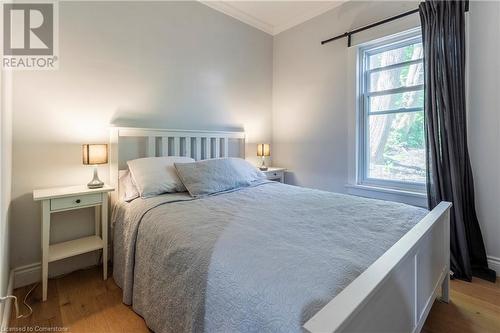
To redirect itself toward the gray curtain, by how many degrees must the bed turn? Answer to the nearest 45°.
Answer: approximately 90° to its left

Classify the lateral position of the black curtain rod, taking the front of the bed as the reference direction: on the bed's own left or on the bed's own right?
on the bed's own left

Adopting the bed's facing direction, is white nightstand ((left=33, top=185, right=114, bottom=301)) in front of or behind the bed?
behind

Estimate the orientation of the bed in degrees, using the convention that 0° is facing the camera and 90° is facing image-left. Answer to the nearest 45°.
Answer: approximately 315°

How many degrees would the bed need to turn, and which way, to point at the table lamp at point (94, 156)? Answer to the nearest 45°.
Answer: approximately 180°

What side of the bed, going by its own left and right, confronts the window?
left
